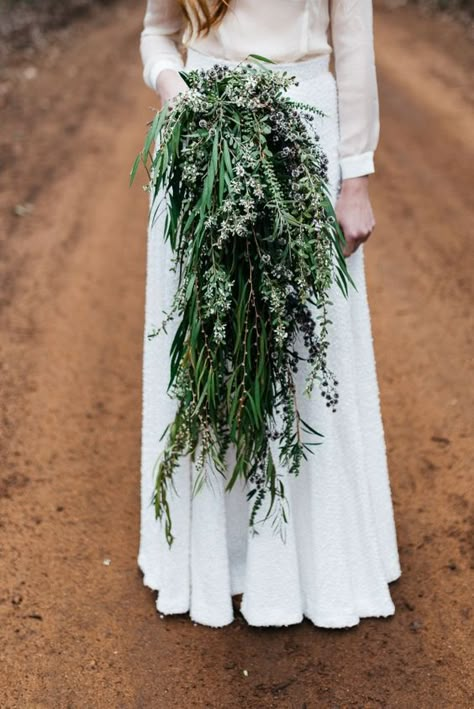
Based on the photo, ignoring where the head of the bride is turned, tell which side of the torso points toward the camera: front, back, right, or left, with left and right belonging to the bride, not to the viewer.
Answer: front
